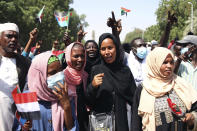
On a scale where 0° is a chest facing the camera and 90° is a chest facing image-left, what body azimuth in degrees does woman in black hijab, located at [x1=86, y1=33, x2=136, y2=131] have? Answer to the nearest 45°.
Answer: approximately 0°

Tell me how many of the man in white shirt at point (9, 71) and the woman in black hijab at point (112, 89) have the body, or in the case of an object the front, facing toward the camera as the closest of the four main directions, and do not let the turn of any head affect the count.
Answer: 2

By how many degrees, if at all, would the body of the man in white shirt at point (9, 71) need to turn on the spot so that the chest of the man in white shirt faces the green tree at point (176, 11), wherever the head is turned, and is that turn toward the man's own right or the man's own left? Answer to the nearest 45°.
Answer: approximately 135° to the man's own left

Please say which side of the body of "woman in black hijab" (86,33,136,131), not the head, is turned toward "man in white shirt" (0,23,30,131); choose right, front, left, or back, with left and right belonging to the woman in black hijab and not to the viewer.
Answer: right

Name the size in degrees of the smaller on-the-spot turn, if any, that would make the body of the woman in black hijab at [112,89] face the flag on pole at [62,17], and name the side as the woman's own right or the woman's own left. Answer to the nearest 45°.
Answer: approximately 180°

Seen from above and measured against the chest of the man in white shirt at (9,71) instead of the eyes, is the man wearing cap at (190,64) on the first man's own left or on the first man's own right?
on the first man's own left

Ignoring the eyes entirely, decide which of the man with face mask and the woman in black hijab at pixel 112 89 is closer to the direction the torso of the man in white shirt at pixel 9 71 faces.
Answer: the woman in black hijab

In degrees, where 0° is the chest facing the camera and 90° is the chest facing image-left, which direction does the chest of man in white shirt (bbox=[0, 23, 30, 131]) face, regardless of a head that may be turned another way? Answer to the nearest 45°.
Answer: approximately 0°
